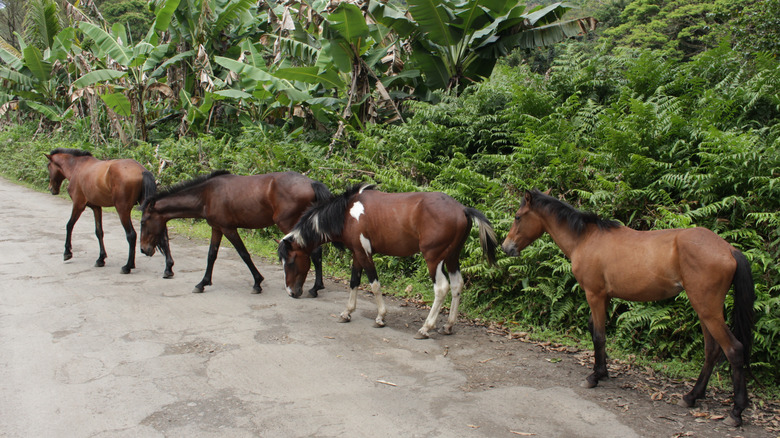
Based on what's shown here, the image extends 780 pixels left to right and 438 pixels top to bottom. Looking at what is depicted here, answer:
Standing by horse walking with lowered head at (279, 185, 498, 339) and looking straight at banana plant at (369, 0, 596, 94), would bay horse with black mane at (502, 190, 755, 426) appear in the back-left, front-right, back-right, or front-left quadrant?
back-right

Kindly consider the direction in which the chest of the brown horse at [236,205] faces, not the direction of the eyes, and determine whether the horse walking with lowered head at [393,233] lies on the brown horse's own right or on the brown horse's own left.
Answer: on the brown horse's own left

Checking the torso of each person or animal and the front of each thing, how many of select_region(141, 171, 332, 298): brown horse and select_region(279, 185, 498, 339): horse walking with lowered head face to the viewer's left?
2

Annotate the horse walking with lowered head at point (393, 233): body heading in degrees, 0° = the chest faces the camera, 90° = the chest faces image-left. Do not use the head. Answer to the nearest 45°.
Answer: approximately 90°

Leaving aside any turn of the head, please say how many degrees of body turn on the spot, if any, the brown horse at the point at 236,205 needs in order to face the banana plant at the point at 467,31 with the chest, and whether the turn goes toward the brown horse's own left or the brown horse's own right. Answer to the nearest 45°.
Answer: approximately 135° to the brown horse's own right

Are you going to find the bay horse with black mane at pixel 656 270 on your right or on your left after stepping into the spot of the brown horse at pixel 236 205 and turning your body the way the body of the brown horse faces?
on your left

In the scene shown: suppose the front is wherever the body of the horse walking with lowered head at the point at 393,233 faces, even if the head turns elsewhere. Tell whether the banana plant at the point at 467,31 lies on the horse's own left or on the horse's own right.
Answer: on the horse's own right

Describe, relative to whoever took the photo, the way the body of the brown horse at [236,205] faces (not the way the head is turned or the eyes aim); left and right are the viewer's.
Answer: facing to the left of the viewer
